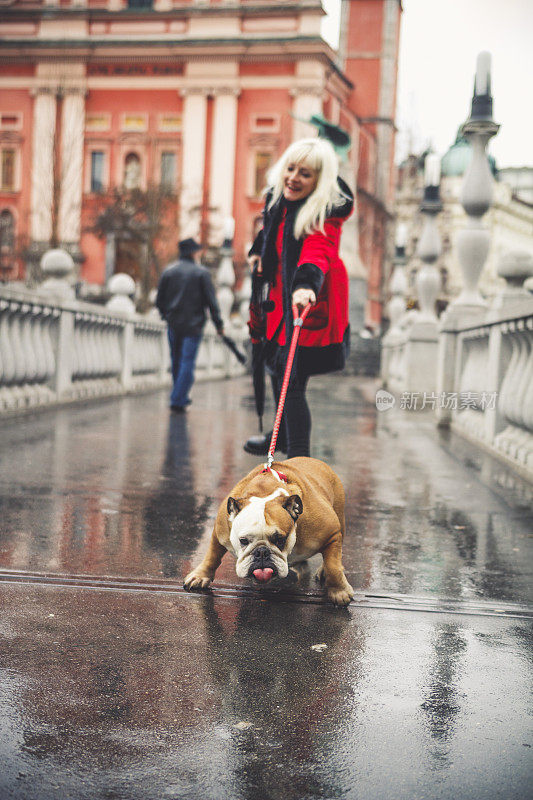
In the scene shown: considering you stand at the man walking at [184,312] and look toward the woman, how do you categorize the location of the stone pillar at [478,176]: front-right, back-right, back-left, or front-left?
front-left

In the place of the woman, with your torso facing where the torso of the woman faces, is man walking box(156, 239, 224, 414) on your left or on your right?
on your right

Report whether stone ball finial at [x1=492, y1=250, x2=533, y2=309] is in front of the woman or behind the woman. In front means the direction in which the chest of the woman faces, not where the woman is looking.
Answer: behind

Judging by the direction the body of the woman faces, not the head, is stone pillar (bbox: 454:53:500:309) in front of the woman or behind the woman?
behind

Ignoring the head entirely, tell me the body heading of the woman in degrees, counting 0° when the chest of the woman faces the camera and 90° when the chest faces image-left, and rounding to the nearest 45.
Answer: approximately 45°

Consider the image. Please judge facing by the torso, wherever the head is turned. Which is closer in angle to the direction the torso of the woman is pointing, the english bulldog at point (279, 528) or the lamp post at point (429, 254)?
the english bulldog

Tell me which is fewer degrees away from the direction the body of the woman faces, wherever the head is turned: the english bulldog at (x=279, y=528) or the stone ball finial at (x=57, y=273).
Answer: the english bulldog

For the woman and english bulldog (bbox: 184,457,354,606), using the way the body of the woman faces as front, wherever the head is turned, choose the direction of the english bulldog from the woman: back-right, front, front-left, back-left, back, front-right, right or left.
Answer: front-left

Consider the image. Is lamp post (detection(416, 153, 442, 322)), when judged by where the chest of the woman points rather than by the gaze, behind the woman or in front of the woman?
behind
